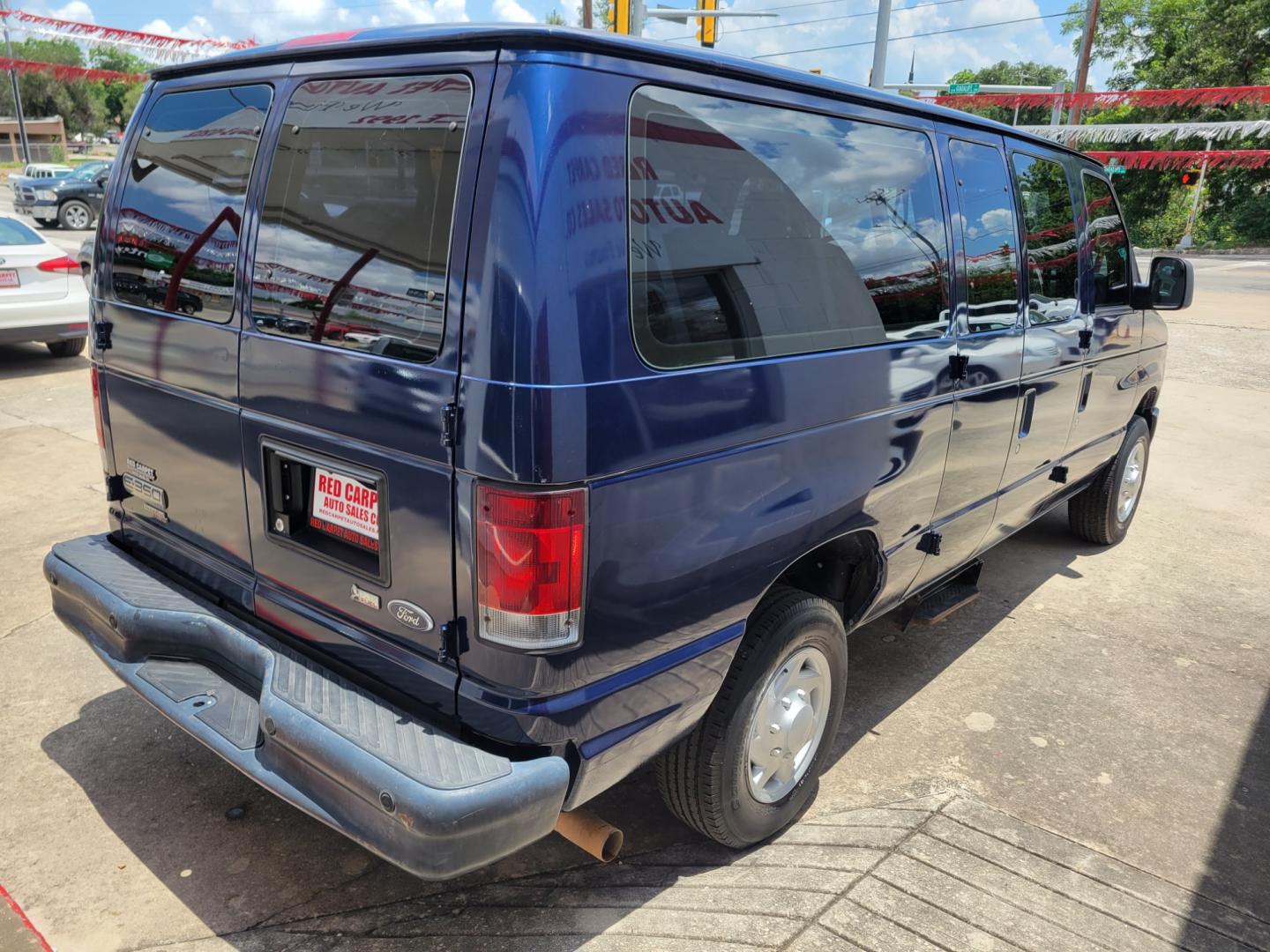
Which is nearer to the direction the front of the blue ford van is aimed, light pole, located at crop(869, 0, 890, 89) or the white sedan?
the light pole

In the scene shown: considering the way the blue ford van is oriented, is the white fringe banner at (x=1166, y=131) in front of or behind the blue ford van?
in front

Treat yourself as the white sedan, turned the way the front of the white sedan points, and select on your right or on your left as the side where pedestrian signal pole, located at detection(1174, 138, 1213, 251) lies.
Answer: on your right

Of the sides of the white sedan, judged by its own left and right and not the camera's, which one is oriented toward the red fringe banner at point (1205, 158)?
right

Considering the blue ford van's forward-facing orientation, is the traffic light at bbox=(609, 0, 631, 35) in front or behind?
in front

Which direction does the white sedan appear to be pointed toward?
away from the camera

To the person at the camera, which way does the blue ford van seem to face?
facing away from the viewer and to the right of the viewer

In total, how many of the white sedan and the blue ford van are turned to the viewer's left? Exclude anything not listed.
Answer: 0

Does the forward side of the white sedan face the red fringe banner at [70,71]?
yes

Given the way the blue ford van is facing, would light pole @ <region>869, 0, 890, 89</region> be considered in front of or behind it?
in front

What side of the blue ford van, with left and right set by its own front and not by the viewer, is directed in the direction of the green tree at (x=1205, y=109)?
front
